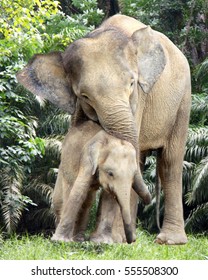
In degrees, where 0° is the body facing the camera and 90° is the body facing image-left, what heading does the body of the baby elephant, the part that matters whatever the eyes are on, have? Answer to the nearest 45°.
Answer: approximately 315°
